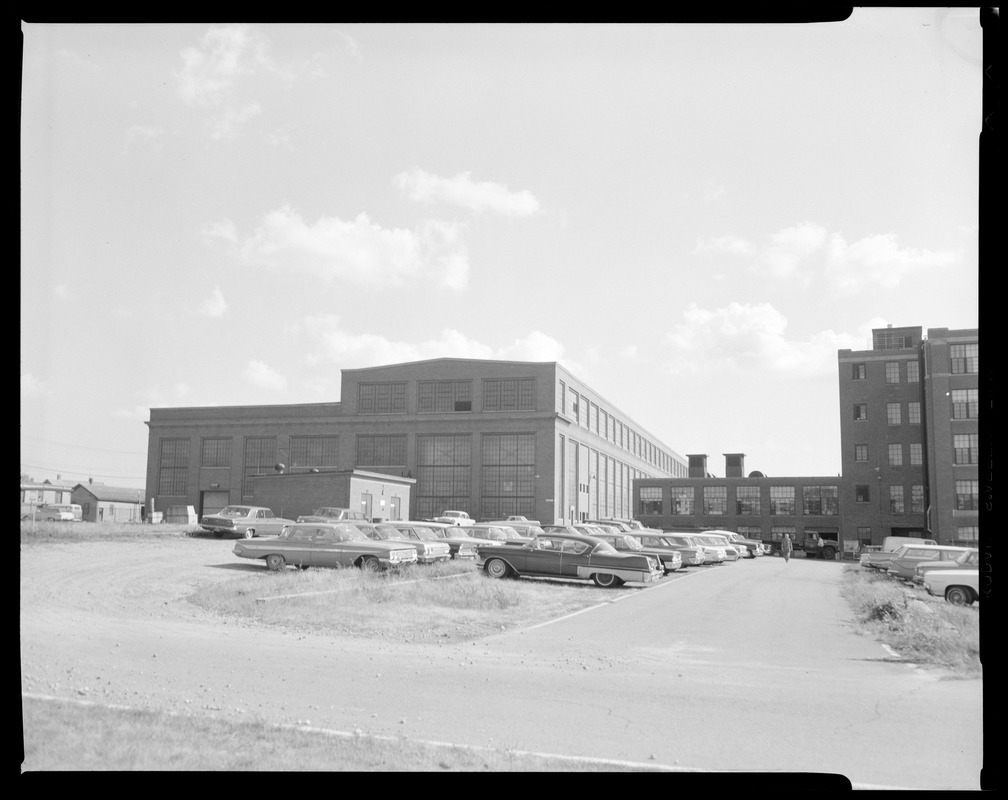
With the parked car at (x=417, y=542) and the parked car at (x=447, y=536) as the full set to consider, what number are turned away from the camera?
0

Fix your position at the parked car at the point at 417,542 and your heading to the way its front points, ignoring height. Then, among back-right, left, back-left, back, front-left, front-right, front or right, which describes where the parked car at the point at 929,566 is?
front

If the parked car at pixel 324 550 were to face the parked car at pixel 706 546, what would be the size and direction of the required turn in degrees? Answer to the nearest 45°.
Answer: approximately 90° to its left

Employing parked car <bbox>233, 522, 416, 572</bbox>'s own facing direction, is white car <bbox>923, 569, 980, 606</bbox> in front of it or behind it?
in front

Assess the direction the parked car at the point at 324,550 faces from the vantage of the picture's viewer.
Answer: facing the viewer and to the right of the viewer

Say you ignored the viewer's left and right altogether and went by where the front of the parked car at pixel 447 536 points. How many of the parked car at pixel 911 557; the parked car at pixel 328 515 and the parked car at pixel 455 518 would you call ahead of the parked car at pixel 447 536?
1

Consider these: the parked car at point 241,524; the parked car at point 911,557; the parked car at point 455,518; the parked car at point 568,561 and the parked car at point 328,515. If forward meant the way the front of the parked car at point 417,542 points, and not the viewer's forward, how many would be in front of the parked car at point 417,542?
2

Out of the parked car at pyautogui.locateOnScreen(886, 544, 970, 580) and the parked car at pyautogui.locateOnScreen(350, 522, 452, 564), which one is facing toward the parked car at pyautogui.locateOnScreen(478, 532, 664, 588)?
the parked car at pyautogui.locateOnScreen(350, 522, 452, 564)
